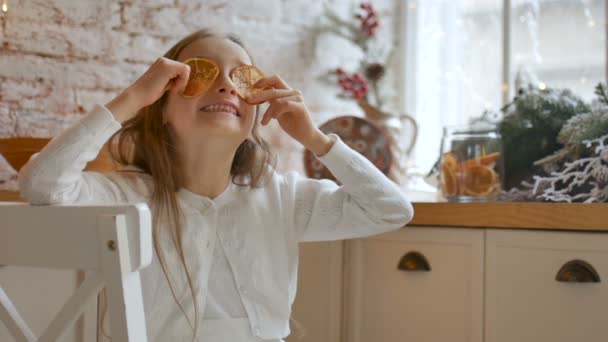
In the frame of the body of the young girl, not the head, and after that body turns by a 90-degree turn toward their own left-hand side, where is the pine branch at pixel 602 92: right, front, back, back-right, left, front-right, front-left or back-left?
front

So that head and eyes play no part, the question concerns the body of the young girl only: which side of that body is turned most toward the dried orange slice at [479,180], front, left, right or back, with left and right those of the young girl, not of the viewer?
left

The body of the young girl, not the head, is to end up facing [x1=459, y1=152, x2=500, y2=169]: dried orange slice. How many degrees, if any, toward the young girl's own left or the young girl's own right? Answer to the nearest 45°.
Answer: approximately 90° to the young girl's own left

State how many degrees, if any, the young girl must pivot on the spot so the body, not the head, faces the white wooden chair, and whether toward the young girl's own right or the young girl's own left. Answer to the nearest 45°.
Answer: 0° — they already face it

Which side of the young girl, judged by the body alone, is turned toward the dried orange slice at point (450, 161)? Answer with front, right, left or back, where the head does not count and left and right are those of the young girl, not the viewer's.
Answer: left

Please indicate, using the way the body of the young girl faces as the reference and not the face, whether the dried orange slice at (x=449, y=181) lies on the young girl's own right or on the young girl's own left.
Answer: on the young girl's own left

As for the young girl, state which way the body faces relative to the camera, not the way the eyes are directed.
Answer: toward the camera

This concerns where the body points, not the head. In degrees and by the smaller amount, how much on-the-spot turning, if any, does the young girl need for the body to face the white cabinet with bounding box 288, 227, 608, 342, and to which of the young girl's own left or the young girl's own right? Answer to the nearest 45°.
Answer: approximately 90° to the young girl's own left
